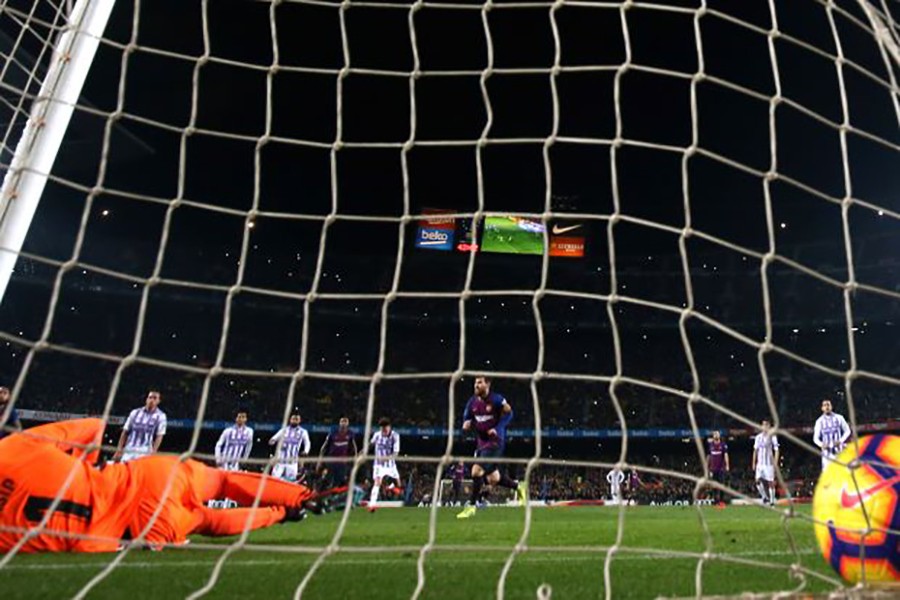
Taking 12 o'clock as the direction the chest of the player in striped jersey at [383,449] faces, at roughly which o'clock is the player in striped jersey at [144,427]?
the player in striped jersey at [144,427] is roughly at 2 o'clock from the player in striped jersey at [383,449].

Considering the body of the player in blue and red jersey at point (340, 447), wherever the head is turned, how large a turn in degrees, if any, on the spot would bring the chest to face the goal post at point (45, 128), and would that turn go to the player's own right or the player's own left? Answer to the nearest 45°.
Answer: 0° — they already face it

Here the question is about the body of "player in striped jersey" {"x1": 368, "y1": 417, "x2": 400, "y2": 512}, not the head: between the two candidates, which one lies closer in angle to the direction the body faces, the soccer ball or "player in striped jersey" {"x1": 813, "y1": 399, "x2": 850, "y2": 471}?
the soccer ball

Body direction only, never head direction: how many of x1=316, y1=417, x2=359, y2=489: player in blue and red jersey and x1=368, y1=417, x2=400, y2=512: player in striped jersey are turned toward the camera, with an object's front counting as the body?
2

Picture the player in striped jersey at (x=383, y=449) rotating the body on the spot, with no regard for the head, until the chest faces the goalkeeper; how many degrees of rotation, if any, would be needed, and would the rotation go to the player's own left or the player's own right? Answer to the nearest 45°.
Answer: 0° — they already face them

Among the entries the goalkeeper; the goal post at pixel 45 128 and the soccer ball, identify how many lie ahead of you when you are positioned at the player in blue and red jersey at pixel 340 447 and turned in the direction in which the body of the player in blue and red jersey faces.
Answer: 3

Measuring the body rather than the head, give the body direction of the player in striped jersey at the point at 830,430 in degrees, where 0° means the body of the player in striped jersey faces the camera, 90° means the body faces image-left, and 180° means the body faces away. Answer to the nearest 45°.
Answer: approximately 0°
